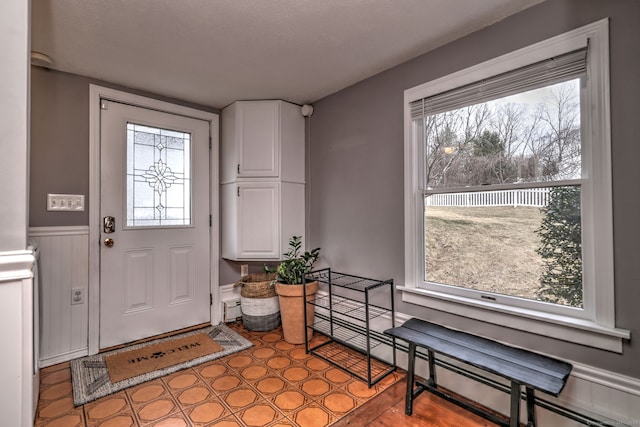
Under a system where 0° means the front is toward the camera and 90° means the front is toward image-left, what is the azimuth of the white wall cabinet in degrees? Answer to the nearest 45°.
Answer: approximately 0°

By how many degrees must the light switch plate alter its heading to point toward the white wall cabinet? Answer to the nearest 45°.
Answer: approximately 90° to its left

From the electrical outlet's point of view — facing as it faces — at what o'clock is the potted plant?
The potted plant is roughly at 10 o'clock from the electrical outlet.

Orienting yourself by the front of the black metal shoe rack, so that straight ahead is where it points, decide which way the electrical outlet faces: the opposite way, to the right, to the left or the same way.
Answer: to the left

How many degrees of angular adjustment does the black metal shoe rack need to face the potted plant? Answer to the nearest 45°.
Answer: approximately 45° to its right

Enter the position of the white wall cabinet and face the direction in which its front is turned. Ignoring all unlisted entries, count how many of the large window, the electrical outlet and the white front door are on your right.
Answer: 2

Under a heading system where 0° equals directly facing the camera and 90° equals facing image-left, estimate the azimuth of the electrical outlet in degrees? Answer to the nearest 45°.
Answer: approximately 0°

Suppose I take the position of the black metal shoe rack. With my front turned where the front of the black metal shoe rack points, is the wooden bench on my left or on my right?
on my left
